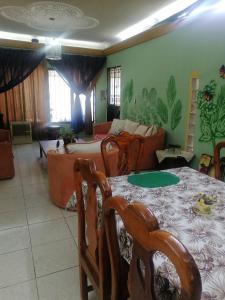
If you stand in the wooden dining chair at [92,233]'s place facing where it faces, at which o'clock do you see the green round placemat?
The green round placemat is roughly at 12 o'clock from the wooden dining chair.

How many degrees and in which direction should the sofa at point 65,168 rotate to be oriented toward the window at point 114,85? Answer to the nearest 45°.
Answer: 0° — it already faces it

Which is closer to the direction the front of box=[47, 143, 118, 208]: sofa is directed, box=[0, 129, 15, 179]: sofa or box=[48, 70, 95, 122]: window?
the window

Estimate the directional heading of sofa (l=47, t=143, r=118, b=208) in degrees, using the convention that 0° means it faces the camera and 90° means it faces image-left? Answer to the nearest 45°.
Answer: approximately 180°

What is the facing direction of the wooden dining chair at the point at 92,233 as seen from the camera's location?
facing away from the viewer and to the right of the viewer

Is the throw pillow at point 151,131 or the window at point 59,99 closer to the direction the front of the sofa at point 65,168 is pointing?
the window

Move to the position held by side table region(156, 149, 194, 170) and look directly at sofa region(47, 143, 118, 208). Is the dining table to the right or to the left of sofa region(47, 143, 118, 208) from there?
left

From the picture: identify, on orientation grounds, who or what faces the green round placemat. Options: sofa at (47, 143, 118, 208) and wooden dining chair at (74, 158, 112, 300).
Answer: the wooden dining chair

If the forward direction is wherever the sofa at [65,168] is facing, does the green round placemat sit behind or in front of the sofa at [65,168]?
behind
